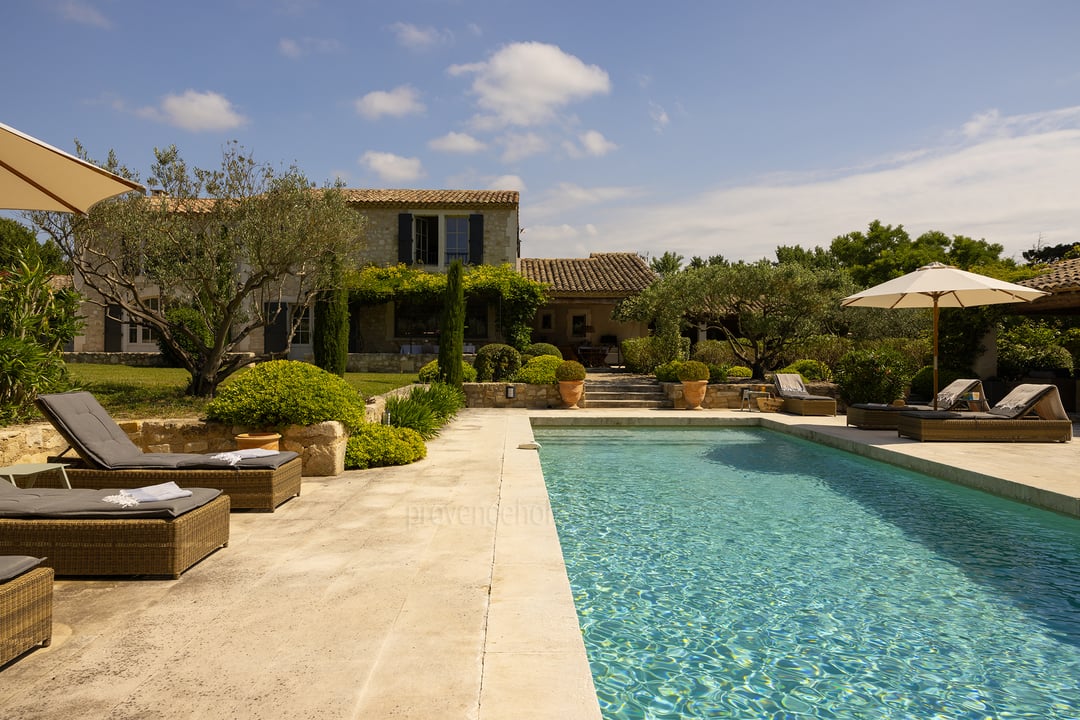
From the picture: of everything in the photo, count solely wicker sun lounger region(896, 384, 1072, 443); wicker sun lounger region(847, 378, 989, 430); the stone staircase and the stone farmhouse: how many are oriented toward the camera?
2

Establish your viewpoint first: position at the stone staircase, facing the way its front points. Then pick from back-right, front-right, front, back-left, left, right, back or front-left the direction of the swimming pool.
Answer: front

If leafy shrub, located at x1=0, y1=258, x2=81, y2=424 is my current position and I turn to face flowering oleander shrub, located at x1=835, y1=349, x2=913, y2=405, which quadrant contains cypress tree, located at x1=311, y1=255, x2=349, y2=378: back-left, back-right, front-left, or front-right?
front-left

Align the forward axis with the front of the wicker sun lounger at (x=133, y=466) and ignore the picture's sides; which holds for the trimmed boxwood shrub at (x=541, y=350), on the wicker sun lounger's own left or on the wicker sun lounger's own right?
on the wicker sun lounger's own left

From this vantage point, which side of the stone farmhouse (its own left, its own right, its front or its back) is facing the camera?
front

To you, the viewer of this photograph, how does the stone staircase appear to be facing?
facing the viewer

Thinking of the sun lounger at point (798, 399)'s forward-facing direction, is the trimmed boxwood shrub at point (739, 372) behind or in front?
behind

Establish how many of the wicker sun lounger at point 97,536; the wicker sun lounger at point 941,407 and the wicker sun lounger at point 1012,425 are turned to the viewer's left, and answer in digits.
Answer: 2

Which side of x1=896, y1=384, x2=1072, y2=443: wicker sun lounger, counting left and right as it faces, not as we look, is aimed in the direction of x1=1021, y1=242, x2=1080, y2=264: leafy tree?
right

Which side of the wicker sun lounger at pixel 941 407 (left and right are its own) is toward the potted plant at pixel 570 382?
front

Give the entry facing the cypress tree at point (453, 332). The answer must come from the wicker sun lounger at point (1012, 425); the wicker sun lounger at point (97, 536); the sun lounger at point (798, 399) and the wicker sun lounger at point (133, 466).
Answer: the wicker sun lounger at point (1012, 425)

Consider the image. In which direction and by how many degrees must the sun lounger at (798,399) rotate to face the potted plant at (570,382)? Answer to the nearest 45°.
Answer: approximately 135° to its right

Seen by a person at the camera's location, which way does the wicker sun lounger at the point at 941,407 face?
facing to the left of the viewer

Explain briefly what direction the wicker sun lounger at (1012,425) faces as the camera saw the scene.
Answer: facing to the left of the viewer

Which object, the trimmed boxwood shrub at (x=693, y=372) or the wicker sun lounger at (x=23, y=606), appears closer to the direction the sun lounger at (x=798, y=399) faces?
the wicker sun lounger

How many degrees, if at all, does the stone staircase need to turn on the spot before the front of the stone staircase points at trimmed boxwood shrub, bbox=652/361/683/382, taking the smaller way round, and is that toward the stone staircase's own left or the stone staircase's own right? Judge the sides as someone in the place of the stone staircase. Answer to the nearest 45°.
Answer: approximately 90° to the stone staircase's own left

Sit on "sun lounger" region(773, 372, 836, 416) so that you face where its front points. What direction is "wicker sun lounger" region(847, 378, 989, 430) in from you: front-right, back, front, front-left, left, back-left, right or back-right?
front

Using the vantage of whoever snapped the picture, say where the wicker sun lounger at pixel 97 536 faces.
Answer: facing the viewer and to the right of the viewer
